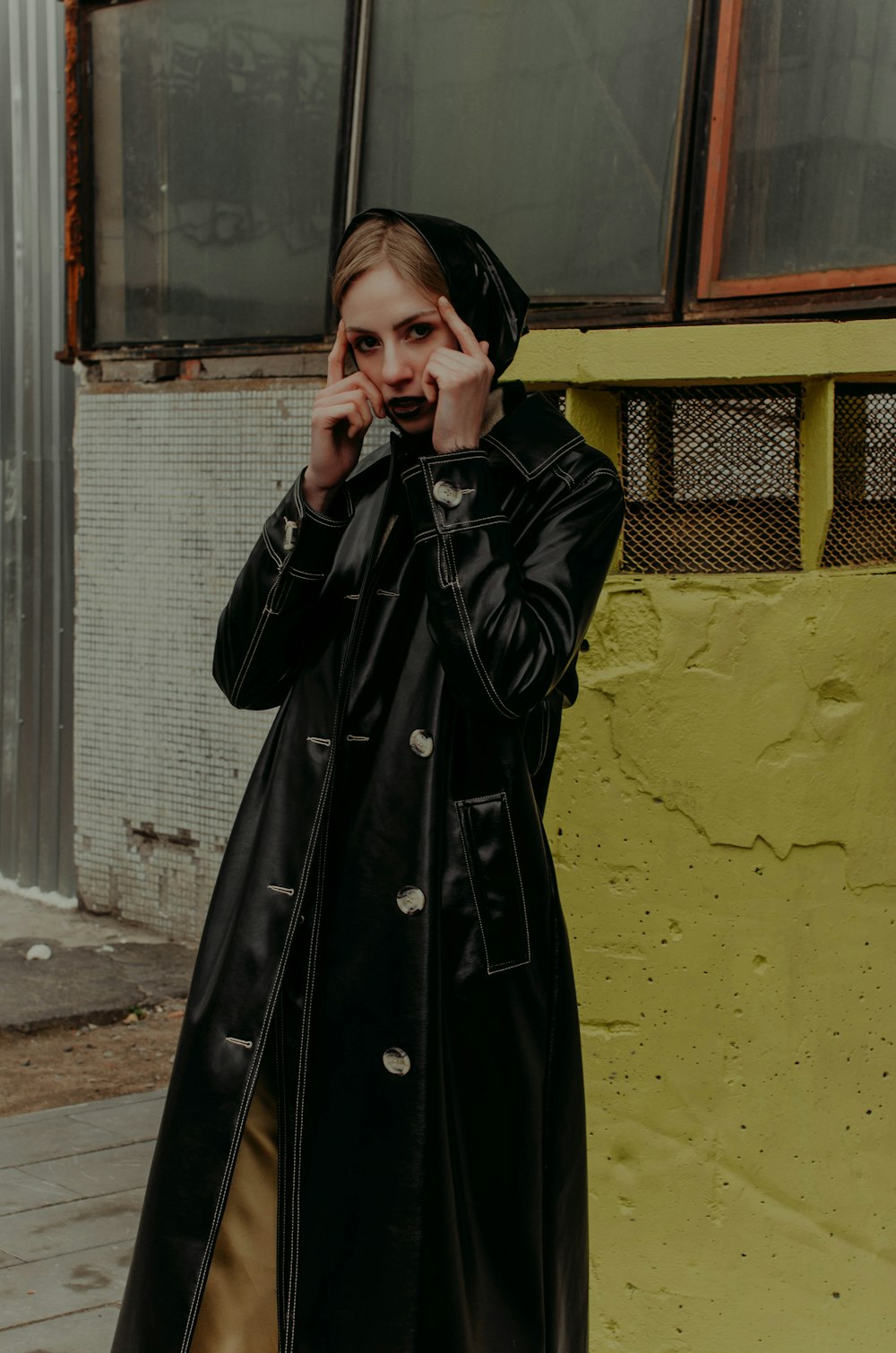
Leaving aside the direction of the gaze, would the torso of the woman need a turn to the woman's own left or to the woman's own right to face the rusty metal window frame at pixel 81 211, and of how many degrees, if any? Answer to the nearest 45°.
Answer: approximately 135° to the woman's own right

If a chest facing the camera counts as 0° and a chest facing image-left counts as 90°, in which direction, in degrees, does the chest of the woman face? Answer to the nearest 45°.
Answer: approximately 45°

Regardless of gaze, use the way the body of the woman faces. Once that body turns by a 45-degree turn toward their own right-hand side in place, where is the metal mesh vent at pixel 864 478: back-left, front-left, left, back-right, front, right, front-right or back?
back-right

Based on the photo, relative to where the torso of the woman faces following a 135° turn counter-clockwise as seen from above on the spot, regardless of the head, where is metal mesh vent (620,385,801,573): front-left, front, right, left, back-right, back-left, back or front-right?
front-left

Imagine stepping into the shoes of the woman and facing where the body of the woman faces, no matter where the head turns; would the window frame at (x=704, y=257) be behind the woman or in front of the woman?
behind
